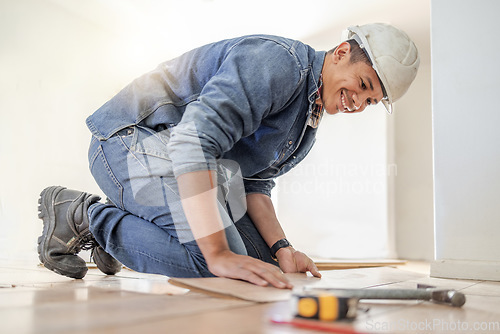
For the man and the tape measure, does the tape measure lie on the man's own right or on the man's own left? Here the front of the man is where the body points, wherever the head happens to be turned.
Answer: on the man's own right

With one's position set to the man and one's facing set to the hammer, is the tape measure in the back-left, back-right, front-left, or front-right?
front-right

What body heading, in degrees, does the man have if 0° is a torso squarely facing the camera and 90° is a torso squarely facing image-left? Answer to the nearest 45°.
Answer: approximately 270°

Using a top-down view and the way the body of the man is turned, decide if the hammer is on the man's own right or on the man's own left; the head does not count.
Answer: on the man's own right
